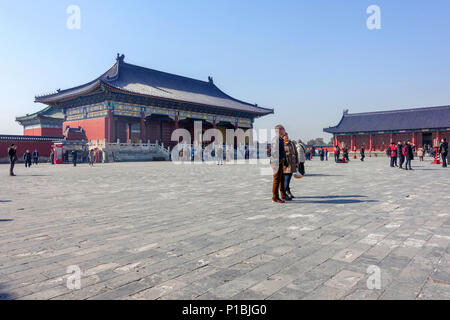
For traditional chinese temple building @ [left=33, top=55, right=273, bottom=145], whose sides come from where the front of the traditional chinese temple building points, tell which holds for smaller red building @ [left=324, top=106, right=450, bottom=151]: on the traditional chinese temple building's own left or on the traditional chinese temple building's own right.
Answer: on the traditional chinese temple building's own left

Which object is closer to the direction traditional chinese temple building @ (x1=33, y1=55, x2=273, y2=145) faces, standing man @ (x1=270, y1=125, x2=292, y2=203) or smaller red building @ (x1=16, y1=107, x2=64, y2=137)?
the standing man

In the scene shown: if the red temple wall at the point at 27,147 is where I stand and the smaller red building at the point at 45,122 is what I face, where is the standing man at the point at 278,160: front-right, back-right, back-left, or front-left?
back-right

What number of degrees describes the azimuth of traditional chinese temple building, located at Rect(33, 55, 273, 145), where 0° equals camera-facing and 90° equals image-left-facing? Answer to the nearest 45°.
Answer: approximately 315°

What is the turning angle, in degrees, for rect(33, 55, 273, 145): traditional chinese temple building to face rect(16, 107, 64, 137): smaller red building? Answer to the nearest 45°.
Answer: approximately 180°

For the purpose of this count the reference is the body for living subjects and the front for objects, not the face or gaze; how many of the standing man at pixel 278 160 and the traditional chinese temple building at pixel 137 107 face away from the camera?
0

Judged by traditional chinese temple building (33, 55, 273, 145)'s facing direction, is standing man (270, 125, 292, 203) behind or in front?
in front
